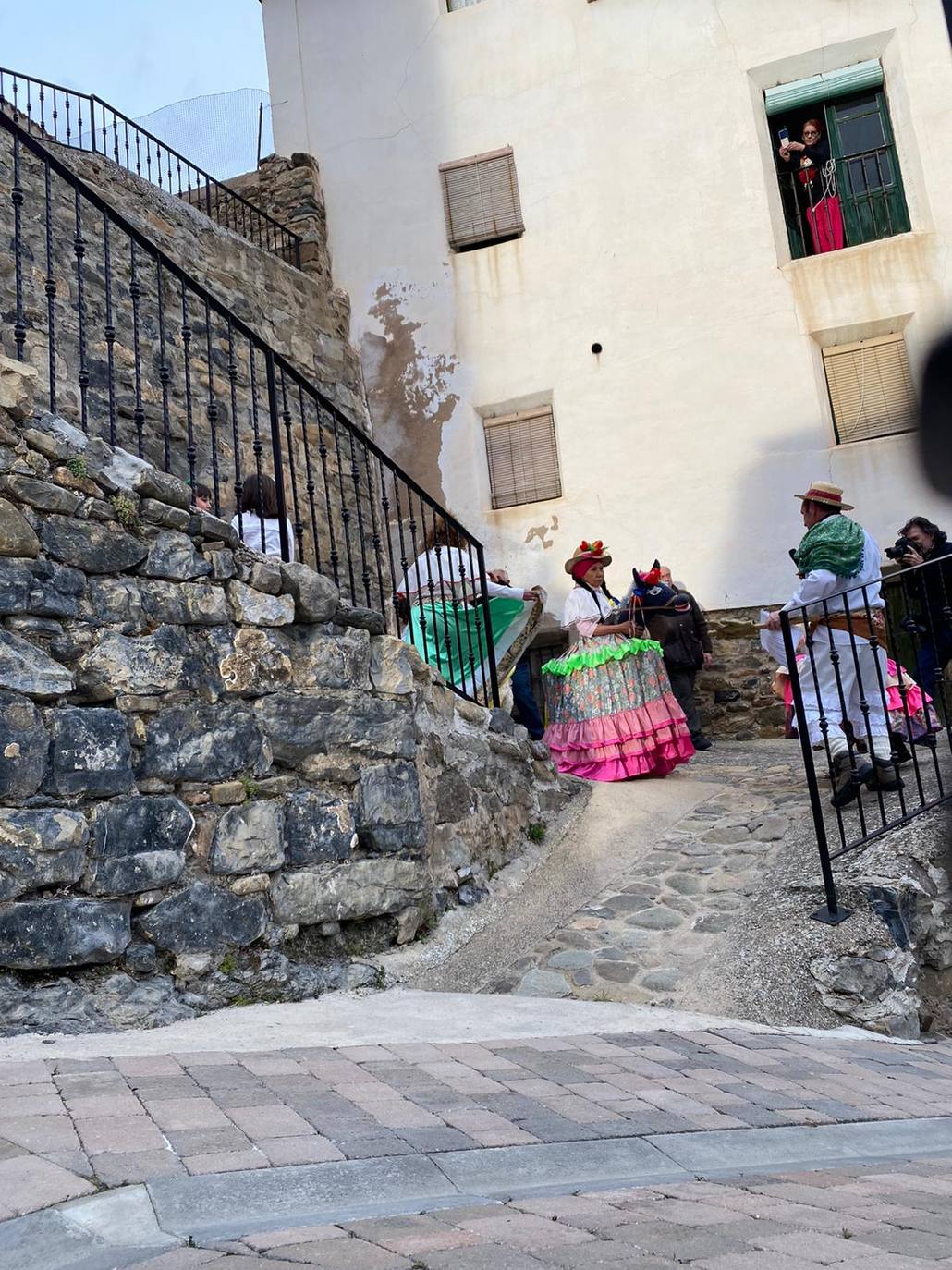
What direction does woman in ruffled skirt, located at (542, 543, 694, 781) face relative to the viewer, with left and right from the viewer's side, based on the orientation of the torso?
facing the viewer and to the right of the viewer

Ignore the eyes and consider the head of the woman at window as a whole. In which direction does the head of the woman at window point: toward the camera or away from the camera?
toward the camera

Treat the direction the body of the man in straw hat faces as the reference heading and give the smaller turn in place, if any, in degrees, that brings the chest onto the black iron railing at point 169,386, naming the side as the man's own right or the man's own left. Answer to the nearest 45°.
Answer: approximately 45° to the man's own left

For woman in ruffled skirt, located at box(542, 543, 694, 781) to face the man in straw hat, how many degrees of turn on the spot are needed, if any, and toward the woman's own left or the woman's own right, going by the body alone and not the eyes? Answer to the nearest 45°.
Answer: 0° — they already face them

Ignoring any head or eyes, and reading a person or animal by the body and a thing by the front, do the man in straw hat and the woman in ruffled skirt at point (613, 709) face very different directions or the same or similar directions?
very different directions

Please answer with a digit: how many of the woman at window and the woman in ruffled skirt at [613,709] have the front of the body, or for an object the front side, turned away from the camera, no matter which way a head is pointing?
0

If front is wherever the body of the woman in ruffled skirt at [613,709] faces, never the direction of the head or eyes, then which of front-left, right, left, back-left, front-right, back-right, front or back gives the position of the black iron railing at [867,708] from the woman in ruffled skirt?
front

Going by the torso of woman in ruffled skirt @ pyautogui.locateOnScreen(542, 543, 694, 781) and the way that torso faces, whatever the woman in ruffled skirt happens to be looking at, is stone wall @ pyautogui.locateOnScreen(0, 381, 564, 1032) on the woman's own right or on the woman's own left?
on the woman's own right

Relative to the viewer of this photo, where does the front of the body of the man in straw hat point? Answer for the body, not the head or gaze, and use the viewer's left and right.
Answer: facing away from the viewer and to the left of the viewer

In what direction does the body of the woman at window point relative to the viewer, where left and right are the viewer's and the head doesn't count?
facing the viewer and to the left of the viewer

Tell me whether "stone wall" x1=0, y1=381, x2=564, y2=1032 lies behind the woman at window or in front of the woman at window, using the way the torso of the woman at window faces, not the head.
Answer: in front
